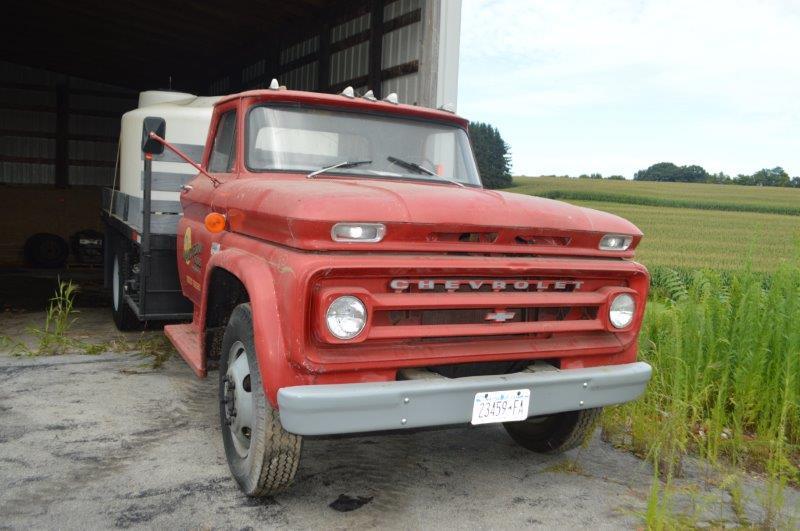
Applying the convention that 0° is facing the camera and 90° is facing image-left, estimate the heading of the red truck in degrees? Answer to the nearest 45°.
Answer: approximately 315°

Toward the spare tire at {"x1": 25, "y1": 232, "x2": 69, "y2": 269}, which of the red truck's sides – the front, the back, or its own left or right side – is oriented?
back

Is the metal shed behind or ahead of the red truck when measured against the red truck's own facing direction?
behind
